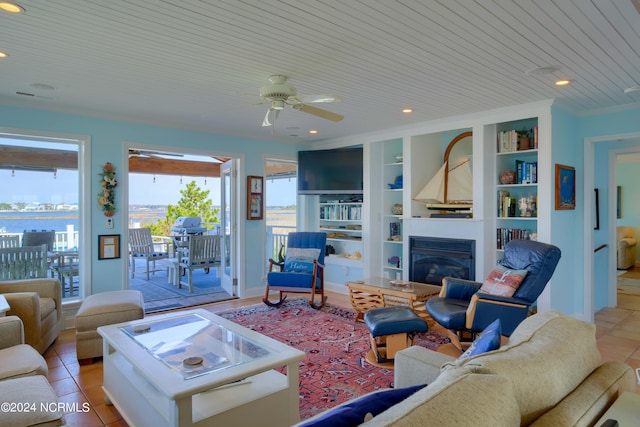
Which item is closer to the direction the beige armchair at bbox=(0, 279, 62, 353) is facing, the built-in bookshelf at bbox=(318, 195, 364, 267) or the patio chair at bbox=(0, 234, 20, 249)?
the built-in bookshelf

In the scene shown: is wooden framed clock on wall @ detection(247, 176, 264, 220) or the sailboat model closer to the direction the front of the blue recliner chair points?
the wooden framed clock on wall

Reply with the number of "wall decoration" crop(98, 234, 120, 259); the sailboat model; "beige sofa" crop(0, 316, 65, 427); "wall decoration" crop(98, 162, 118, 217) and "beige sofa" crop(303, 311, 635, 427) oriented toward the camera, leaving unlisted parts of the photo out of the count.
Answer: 2

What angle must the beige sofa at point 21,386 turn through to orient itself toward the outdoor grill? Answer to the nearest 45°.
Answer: approximately 45° to its left

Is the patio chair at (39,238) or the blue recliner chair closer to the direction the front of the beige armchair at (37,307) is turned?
the blue recliner chair

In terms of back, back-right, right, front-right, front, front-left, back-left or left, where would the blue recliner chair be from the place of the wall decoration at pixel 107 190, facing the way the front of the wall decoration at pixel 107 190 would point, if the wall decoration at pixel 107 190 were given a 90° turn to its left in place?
front-right

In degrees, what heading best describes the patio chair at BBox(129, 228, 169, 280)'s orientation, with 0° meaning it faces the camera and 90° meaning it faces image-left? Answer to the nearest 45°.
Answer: approximately 315°

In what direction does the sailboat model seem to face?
to the viewer's left
